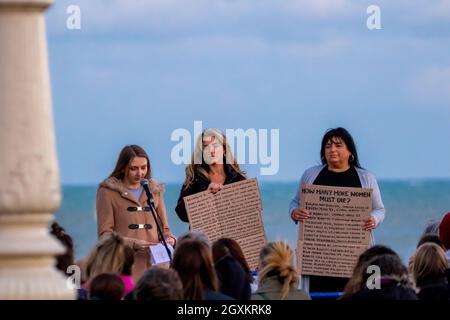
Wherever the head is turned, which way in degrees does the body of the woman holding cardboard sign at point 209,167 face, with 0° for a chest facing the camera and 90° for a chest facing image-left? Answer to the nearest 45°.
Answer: approximately 0°

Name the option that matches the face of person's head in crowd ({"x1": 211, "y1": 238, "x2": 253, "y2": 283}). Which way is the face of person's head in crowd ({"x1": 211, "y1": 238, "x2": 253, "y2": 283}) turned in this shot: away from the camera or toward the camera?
away from the camera

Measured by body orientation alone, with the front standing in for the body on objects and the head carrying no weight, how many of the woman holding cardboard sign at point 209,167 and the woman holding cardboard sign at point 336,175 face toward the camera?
2

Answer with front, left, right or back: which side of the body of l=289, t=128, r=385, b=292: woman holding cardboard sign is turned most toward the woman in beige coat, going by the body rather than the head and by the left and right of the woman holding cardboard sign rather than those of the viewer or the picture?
right

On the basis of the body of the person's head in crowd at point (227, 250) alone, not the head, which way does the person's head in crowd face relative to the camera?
away from the camera

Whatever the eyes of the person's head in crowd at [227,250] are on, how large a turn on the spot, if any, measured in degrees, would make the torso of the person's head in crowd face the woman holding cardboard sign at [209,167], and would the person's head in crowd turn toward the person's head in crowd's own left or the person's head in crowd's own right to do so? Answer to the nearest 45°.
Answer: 0° — they already face them

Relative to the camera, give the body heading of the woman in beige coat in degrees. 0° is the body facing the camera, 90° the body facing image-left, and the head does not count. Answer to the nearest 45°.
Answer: approximately 315°

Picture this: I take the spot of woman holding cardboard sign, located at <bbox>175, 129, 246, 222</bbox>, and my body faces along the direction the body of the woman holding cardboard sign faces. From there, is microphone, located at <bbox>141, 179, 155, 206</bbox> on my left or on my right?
on my right

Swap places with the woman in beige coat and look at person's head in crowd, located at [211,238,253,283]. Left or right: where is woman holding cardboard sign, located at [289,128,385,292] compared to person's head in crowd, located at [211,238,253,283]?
left

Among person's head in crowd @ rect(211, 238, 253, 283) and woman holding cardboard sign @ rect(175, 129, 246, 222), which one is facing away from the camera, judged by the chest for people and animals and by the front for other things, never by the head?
the person's head in crowd
